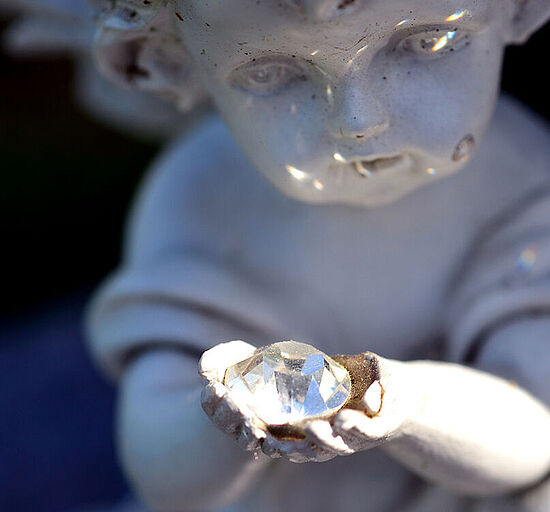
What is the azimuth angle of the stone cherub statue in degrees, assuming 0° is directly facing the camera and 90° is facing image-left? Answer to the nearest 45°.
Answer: approximately 0°
